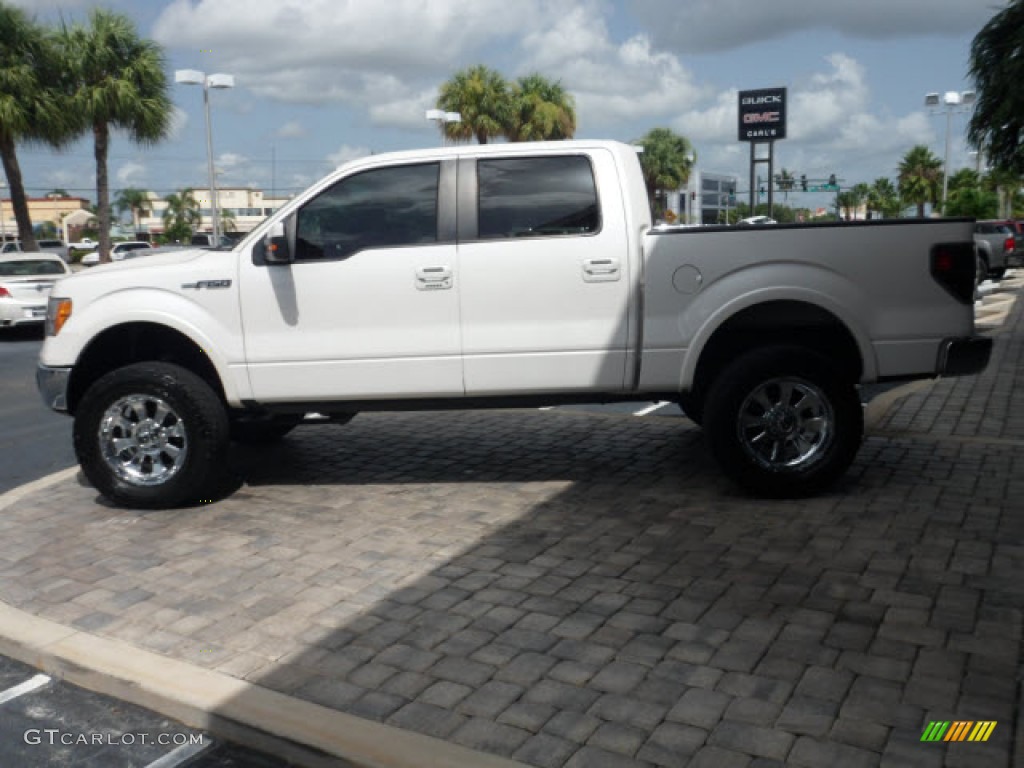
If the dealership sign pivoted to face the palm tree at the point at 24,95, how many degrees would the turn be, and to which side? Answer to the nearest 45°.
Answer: approximately 45° to its right

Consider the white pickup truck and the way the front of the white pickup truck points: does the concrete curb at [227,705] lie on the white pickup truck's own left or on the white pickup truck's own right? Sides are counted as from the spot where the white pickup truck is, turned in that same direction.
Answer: on the white pickup truck's own left

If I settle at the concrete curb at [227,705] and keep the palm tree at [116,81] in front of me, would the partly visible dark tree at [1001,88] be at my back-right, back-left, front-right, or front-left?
front-right

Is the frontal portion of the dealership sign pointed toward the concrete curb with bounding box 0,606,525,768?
yes

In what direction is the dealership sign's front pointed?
toward the camera

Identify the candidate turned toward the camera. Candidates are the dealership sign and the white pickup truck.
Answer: the dealership sign

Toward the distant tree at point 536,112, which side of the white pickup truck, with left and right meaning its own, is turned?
right

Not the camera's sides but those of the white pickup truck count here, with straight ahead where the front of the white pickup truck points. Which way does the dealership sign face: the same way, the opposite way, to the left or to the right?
to the left

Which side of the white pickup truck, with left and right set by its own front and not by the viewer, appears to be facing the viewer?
left
